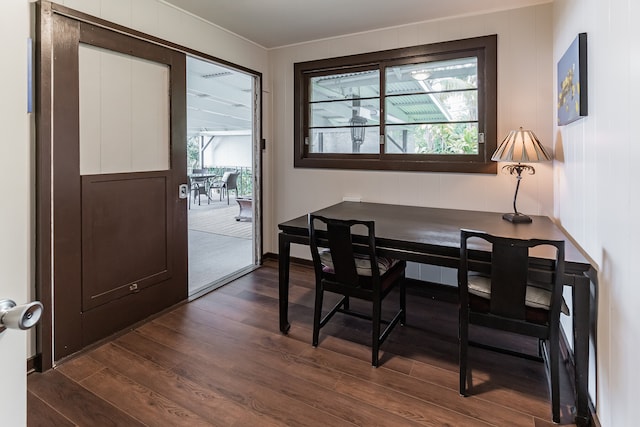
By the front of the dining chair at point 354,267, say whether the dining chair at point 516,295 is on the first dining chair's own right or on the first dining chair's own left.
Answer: on the first dining chair's own right

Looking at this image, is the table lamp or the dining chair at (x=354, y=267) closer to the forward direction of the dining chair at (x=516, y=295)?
the table lamp

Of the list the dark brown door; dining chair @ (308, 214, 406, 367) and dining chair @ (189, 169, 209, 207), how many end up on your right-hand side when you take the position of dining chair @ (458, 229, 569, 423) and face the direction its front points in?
0

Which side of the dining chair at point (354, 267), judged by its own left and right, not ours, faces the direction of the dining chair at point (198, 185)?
left

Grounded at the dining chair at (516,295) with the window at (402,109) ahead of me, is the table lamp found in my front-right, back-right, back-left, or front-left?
front-right

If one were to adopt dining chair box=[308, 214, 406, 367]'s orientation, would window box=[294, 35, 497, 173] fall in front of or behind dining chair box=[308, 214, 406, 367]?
in front

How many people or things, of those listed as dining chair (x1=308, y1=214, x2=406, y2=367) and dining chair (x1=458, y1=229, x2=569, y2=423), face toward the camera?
0

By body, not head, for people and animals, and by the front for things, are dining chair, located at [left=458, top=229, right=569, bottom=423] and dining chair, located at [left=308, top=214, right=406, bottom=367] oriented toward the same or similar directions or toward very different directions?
same or similar directions

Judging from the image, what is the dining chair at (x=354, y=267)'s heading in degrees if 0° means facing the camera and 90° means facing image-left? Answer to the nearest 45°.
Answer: approximately 225°

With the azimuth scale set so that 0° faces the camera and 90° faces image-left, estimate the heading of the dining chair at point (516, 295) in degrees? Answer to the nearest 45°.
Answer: approximately 180°

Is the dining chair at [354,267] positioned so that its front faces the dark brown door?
no

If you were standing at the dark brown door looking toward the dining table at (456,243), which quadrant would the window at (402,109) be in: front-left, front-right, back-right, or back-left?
front-left

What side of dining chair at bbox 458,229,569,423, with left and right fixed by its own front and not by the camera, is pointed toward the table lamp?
front
